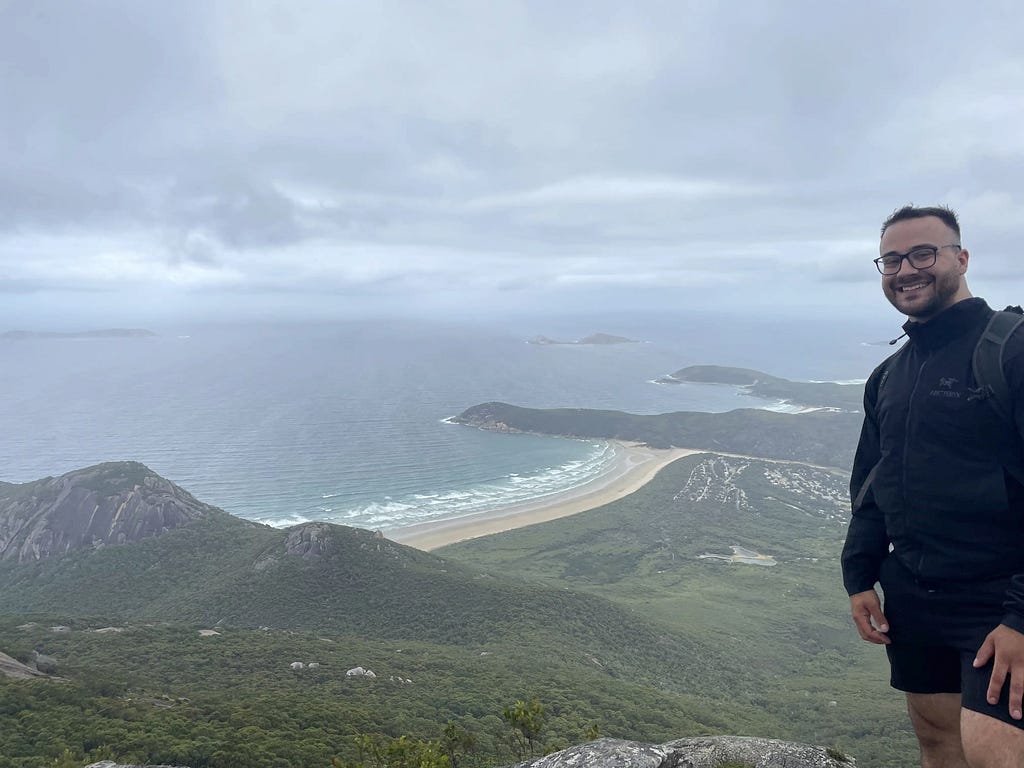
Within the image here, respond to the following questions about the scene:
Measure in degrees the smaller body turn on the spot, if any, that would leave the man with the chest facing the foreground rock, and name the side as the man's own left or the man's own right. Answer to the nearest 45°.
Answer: approximately 90° to the man's own right

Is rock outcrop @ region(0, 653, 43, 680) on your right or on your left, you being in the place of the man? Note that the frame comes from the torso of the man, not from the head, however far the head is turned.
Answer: on your right

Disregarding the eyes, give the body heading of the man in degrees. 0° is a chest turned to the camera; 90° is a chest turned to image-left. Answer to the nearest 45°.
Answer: approximately 45°
